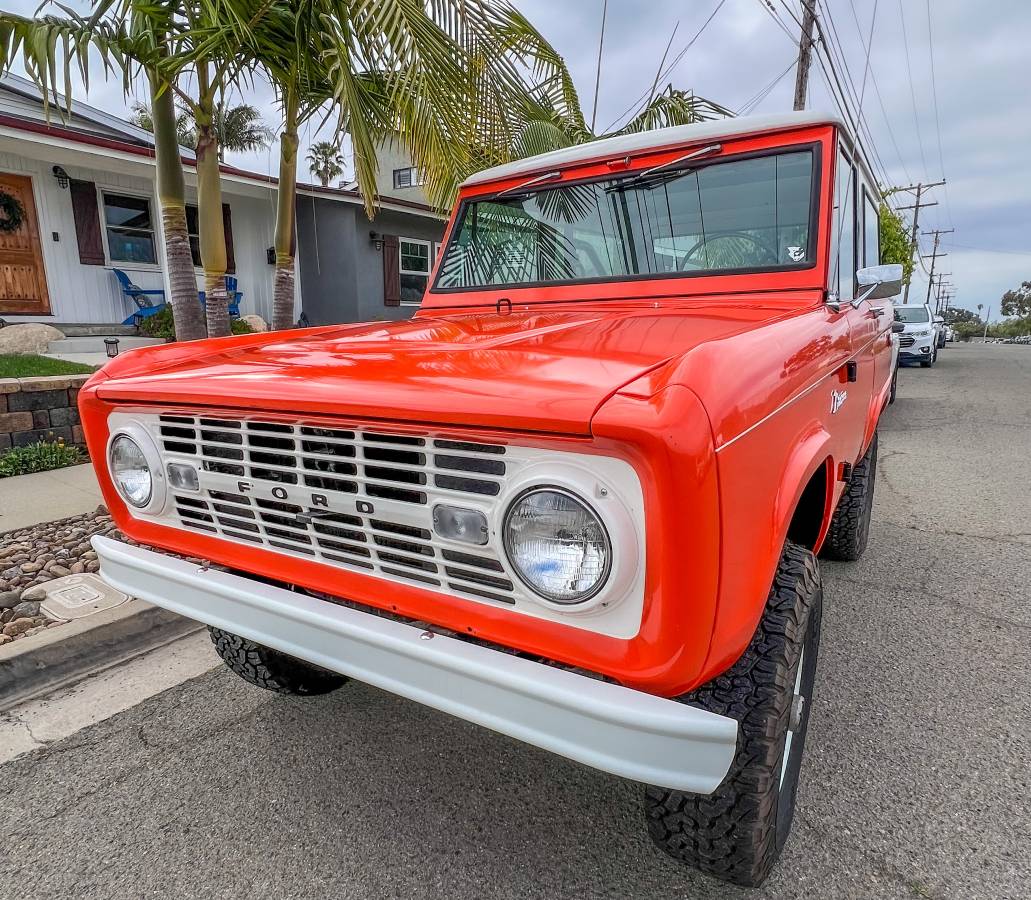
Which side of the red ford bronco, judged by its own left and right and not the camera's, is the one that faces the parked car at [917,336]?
back

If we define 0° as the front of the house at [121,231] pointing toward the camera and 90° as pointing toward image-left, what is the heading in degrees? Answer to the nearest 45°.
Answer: approximately 315°

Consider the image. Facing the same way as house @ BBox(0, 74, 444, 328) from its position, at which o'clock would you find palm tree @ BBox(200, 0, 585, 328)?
The palm tree is roughly at 1 o'clock from the house.

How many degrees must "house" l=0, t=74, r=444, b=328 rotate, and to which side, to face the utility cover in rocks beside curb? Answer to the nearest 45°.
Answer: approximately 45° to its right

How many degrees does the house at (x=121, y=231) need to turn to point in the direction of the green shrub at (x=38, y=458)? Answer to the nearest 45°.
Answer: approximately 45° to its right

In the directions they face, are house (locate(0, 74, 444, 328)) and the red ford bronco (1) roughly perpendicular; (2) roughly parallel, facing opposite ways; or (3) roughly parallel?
roughly perpendicular

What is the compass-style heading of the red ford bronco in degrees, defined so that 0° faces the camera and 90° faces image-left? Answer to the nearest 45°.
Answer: approximately 45°

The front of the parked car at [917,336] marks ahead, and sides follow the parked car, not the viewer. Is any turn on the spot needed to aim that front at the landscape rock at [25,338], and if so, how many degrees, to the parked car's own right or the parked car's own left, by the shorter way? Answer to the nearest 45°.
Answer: approximately 45° to the parked car's own right

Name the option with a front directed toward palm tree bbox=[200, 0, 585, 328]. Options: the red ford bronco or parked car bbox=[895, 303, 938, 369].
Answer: the parked car

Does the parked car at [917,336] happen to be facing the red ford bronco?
yes

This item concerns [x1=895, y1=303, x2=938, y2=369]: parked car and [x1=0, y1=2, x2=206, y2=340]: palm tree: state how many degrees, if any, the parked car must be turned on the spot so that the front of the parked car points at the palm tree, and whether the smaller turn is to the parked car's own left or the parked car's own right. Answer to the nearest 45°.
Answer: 0° — it already faces it

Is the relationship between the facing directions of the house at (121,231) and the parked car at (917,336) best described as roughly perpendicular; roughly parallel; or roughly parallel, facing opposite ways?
roughly perpendicular
